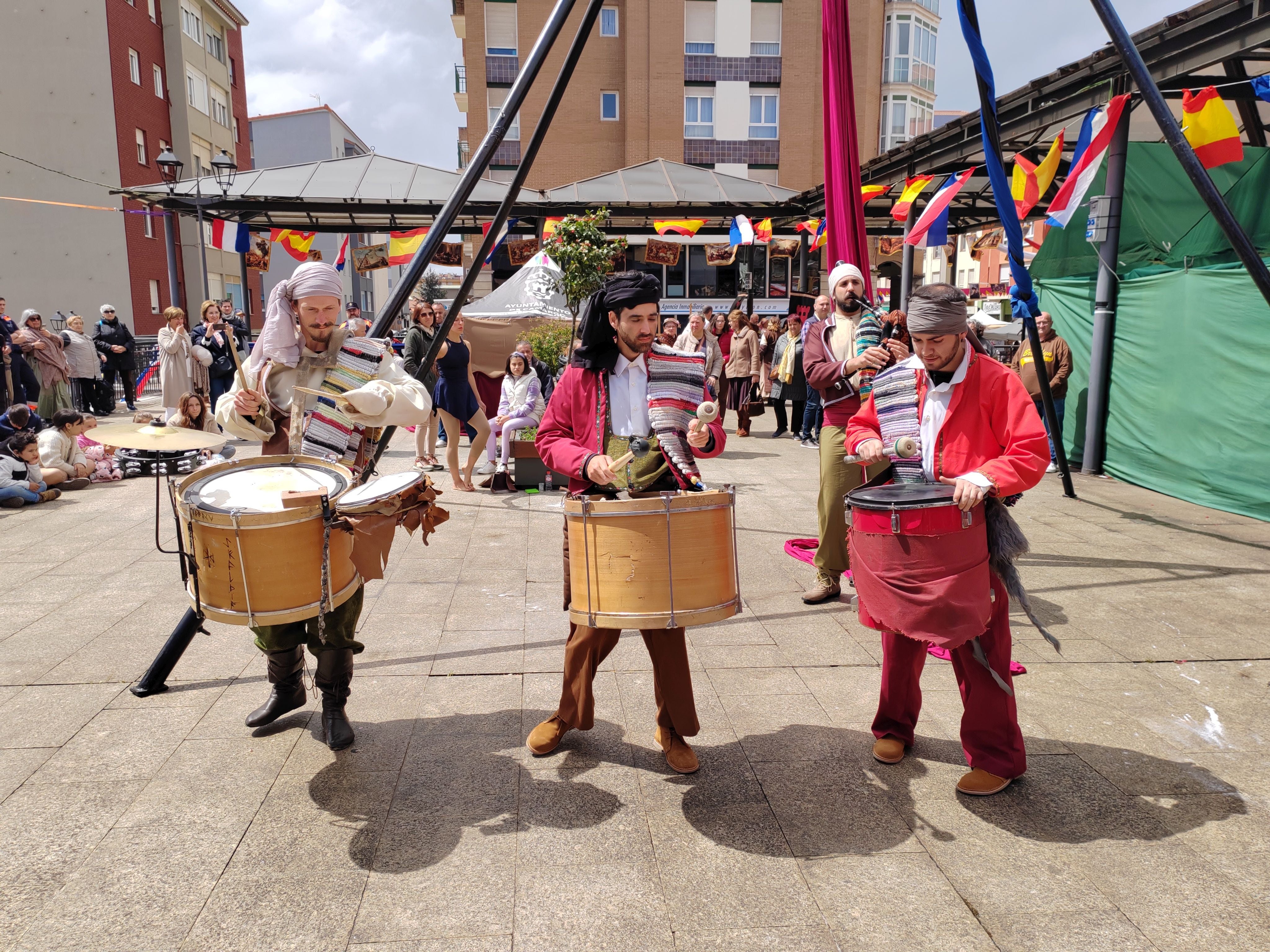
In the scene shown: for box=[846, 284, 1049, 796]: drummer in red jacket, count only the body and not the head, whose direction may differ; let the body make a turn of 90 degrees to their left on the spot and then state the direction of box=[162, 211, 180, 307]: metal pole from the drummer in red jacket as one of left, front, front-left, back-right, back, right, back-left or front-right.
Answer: back

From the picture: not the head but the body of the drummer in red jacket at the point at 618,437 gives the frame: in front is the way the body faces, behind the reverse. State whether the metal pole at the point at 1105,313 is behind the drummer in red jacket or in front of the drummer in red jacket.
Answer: behind

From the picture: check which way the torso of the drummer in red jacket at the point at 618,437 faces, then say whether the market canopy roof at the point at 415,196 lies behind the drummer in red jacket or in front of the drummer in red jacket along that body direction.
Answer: behind

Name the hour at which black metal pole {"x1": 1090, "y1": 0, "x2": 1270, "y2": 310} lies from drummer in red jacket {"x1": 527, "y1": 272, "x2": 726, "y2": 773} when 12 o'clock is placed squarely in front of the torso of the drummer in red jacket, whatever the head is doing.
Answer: The black metal pole is roughly at 8 o'clock from the drummer in red jacket.

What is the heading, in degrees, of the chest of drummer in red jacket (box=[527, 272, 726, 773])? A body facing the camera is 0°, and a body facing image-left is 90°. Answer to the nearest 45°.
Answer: approximately 0°

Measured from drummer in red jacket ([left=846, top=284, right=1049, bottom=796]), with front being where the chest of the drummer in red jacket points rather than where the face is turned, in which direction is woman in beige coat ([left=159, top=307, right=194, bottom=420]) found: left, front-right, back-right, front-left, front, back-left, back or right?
right

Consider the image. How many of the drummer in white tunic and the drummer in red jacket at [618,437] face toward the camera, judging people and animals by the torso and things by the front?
2

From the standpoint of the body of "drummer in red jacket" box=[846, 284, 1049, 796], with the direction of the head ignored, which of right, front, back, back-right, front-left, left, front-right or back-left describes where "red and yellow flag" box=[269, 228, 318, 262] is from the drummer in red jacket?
right

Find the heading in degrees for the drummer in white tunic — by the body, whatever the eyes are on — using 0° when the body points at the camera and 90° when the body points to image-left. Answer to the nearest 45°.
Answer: approximately 0°

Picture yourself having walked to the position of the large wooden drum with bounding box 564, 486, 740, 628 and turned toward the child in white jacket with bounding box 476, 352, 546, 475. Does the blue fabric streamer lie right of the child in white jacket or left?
right
